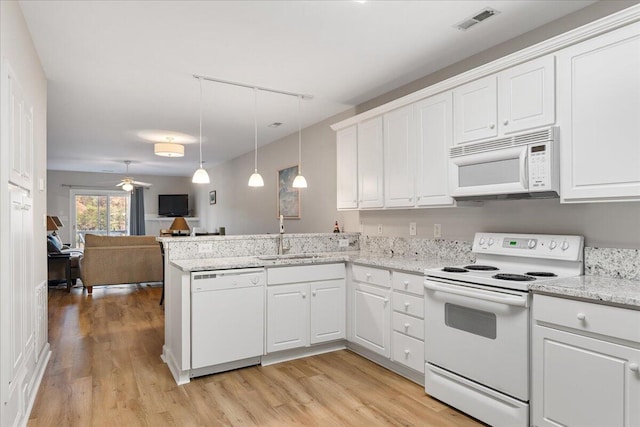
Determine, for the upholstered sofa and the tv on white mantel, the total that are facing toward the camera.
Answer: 1

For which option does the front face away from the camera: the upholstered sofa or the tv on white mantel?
the upholstered sofa

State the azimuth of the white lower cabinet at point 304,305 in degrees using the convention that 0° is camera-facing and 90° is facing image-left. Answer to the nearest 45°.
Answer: approximately 315°

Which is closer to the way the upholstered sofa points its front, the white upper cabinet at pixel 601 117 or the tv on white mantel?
the tv on white mantel

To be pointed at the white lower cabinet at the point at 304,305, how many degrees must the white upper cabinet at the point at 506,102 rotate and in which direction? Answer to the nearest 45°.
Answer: approximately 45° to its right

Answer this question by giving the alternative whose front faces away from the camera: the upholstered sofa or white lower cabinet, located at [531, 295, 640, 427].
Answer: the upholstered sofa

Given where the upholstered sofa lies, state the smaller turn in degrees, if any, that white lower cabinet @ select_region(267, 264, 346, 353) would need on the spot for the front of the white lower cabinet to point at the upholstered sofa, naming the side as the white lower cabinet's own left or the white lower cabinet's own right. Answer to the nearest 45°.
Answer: approximately 180°

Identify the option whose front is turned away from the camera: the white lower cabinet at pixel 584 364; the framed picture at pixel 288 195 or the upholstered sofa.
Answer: the upholstered sofa

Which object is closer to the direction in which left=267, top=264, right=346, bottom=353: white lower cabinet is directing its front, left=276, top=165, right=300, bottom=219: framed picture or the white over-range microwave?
the white over-range microwave

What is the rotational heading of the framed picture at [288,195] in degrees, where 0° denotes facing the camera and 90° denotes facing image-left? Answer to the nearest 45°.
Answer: approximately 45°

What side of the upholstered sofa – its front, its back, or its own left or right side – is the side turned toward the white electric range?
back
